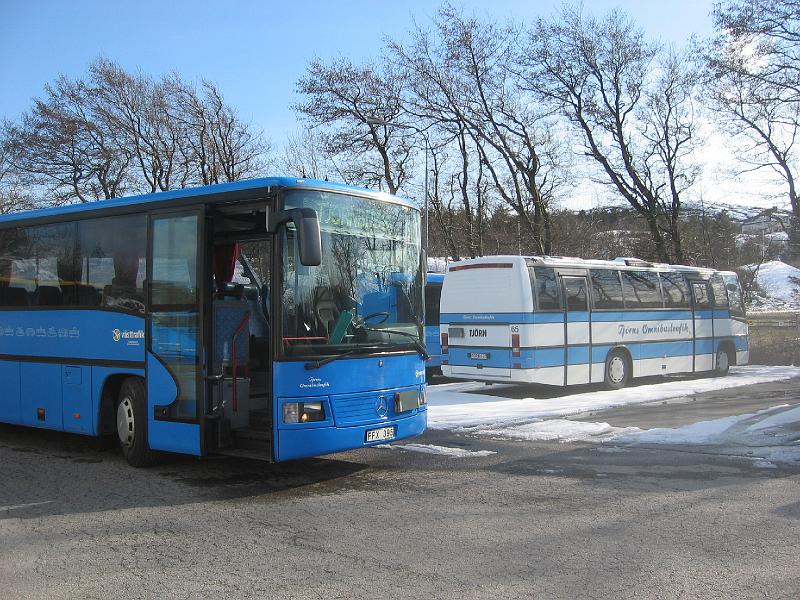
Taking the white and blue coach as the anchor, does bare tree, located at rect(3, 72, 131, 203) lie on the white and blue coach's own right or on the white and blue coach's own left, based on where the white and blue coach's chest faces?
on the white and blue coach's own left

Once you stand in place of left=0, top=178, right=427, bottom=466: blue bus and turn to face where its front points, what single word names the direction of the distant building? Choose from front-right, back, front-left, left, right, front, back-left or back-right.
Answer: left

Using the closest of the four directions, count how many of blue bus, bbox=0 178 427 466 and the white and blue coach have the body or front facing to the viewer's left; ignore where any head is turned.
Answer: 0

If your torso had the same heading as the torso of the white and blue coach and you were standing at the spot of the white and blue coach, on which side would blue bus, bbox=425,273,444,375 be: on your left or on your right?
on your left

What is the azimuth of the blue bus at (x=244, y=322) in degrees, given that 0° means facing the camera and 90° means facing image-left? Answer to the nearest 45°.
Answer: approximately 315°

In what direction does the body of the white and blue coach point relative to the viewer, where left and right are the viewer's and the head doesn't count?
facing away from the viewer and to the right of the viewer

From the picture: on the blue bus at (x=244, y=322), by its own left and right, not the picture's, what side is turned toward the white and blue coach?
left
